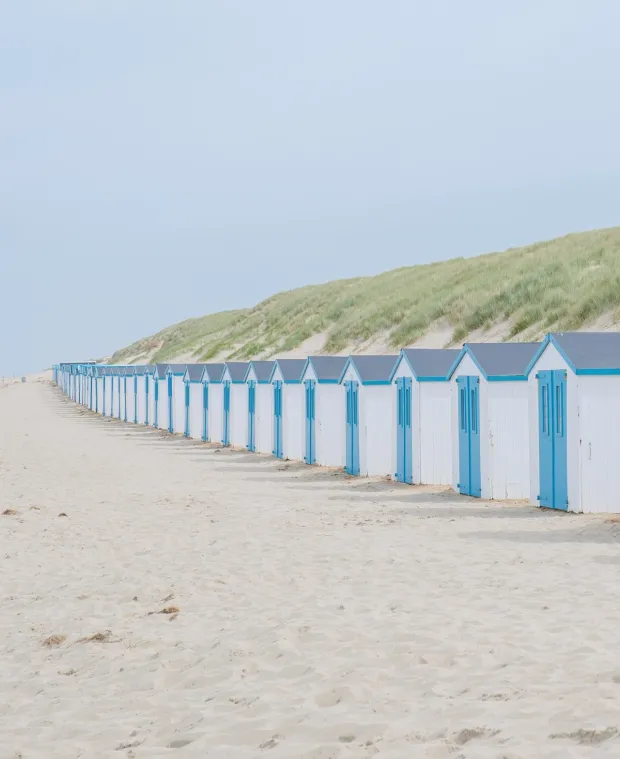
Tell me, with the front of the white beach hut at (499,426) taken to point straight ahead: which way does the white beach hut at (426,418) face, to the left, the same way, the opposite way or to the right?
the same way

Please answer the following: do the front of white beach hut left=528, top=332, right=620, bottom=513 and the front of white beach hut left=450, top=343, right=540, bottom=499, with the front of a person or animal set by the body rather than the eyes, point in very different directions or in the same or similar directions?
same or similar directions

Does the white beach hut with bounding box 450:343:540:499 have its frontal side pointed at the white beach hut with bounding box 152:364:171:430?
no

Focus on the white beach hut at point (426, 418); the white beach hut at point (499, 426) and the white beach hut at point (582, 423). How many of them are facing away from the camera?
0

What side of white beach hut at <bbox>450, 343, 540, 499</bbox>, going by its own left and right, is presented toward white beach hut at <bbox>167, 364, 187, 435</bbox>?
right

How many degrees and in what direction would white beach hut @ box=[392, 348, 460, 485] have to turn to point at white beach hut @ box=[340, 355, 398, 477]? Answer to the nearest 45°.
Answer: approximately 90° to its right

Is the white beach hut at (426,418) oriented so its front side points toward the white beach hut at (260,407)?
no

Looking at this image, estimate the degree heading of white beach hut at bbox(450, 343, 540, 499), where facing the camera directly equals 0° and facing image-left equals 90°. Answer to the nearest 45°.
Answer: approximately 45°

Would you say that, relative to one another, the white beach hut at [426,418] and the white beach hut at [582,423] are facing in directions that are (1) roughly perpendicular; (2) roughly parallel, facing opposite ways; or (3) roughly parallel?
roughly parallel

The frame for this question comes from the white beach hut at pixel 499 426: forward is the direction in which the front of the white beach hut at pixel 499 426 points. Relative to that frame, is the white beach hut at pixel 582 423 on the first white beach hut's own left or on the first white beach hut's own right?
on the first white beach hut's own left

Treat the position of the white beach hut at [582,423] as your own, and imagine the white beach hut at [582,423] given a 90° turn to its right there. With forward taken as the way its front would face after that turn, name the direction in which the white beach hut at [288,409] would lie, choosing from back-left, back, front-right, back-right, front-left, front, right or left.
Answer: front

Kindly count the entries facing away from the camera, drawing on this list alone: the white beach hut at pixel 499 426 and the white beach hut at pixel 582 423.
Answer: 0

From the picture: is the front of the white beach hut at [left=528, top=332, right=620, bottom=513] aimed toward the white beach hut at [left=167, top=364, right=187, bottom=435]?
no

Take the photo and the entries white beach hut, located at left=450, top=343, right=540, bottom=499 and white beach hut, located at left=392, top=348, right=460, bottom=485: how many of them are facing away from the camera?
0

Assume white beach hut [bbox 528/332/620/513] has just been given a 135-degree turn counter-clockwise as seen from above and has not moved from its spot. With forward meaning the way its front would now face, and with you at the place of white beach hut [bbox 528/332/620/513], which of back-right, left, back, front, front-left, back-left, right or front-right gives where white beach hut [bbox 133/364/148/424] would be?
back-left

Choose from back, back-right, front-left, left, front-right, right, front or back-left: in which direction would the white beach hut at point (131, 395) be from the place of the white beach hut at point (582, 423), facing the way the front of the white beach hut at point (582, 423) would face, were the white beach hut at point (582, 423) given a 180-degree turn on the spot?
left

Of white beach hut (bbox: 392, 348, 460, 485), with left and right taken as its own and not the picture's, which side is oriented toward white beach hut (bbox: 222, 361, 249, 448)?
right

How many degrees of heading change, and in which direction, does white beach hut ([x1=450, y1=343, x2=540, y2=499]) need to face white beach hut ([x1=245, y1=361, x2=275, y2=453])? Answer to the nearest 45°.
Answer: approximately 90° to its right
